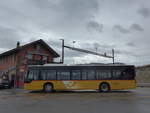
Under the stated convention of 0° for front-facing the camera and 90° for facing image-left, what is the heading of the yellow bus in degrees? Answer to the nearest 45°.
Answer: approximately 90°
